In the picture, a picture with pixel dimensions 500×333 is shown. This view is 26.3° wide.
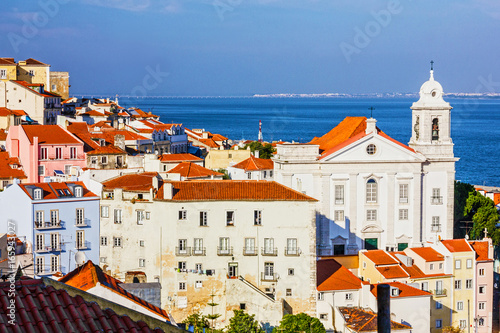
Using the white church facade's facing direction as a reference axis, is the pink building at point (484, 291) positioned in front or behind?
in front

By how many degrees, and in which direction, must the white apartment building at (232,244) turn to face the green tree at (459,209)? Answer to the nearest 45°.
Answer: approximately 135° to its left

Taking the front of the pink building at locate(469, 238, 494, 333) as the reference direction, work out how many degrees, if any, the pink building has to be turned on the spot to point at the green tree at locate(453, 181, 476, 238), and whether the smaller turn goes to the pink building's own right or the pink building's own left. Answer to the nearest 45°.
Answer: approximately 180°

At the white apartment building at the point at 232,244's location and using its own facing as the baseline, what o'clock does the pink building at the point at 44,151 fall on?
The pink building is roughly at 5 o'clock from the white apartment building.

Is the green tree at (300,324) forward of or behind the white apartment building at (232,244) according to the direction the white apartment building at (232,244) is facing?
forward

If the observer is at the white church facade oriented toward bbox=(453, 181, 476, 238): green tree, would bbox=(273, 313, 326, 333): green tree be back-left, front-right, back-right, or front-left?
back-right

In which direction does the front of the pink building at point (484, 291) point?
toward the camera

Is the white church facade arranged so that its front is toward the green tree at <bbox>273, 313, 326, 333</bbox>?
yes

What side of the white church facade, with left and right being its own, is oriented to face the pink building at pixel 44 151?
right

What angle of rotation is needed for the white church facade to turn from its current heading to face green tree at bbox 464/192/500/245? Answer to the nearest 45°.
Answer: approximately 135° to its left

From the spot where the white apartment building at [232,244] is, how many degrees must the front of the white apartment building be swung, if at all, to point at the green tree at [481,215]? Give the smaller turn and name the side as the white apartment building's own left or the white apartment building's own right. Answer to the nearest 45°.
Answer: approximately 135° to the white apartment building's own left

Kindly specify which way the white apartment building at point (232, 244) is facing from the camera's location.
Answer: facing the viewer

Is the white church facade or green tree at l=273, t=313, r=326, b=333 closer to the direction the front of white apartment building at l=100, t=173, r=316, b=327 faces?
the green tree

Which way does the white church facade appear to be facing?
toward the camera

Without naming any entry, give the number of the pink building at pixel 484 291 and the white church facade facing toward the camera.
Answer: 2
